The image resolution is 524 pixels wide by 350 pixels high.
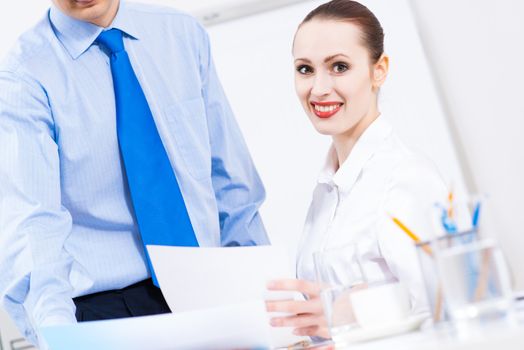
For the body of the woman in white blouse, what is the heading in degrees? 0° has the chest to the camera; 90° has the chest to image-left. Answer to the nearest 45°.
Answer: approximately 45°

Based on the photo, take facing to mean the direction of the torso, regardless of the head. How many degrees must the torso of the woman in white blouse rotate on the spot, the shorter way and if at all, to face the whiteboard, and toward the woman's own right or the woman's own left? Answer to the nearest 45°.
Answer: approximately 135° to the woman's own right

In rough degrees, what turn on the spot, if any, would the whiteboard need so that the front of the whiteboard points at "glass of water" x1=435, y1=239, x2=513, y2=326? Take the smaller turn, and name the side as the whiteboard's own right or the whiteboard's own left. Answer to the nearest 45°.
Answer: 0° — it already faces it

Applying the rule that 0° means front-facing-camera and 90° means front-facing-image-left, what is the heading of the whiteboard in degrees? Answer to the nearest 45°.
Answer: approximately 0°

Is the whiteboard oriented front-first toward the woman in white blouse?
yes

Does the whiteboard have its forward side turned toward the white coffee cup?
yes

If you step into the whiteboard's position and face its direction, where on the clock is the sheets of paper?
The sheets of paper is roughly at 12 o'clock from the whiteboard.
